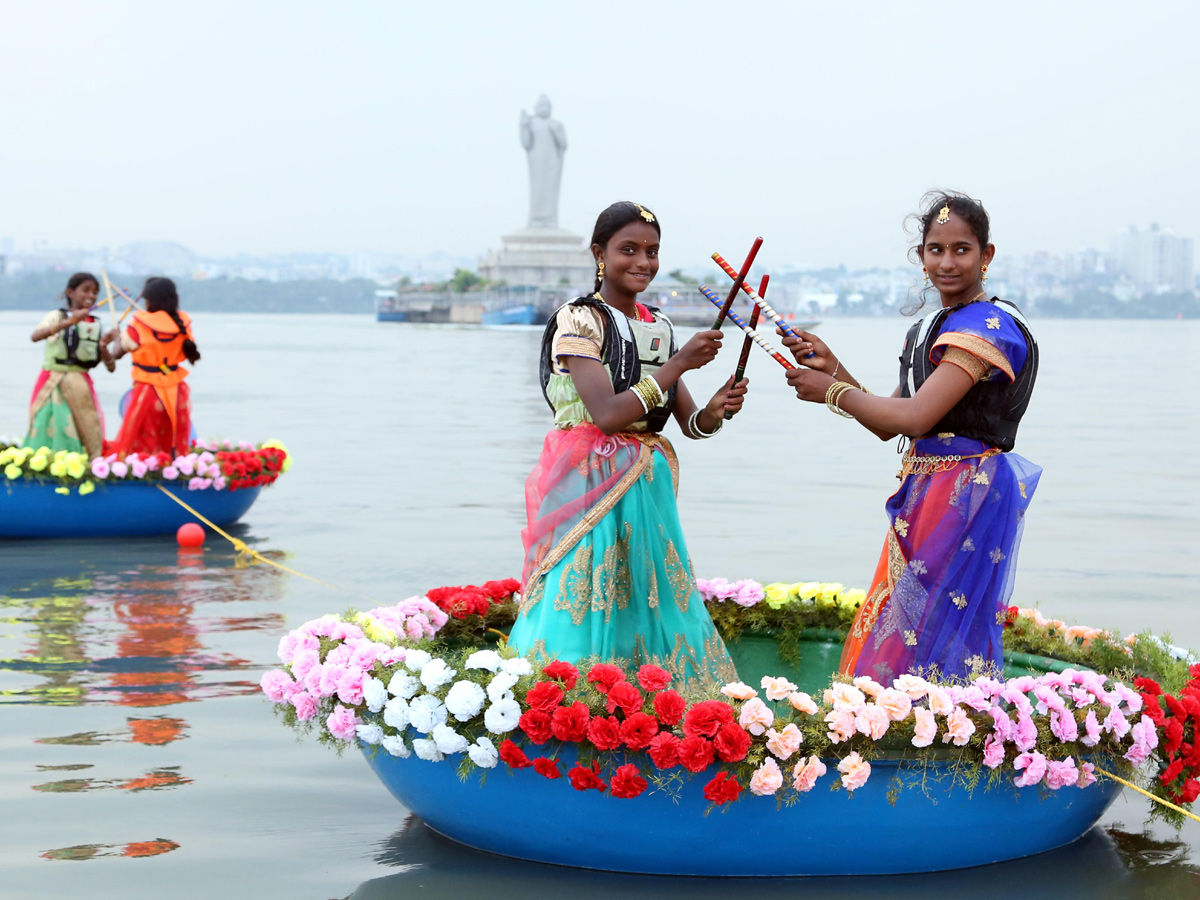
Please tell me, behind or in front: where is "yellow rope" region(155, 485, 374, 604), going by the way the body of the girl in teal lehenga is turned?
behind

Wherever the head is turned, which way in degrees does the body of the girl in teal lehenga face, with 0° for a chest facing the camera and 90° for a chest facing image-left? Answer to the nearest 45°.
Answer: approximately 315°

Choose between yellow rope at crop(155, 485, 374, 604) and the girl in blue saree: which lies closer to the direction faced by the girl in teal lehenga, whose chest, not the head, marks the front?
the girl in blue saree

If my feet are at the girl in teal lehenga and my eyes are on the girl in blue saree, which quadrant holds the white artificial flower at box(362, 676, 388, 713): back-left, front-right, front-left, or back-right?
back-right

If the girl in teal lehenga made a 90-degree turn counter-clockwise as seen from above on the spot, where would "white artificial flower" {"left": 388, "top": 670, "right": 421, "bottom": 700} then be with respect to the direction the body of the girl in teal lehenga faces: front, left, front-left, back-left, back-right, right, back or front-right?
back

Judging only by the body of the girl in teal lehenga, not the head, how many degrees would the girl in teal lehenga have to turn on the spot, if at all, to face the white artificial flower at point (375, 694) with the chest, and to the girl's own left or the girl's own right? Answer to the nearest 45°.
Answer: approximately 90° to the girl's own right

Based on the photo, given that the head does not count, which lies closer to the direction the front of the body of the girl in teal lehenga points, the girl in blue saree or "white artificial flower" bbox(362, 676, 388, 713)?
the girl in blue saree

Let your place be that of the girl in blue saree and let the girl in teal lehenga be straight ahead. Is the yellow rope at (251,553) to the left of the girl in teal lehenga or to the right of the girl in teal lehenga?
right

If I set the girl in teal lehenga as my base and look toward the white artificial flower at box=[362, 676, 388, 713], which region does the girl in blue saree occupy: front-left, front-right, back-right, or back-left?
back-left

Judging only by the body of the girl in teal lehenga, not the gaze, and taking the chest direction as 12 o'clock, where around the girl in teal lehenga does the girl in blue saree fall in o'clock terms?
The girl in blue saree is roughly at 11 o'clock from the girl in teal lehenga.
